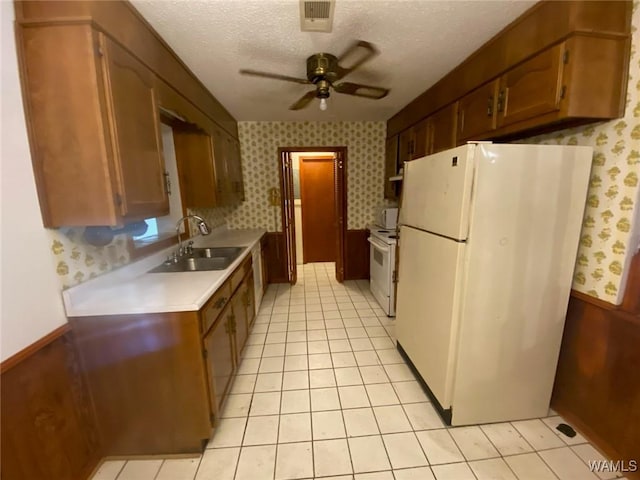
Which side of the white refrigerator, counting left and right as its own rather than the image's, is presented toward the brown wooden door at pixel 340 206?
right

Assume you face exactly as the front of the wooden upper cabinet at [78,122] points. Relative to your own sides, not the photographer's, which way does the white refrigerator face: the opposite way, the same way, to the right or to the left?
the opposite way

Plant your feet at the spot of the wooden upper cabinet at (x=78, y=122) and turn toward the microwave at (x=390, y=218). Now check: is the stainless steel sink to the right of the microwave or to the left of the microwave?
left

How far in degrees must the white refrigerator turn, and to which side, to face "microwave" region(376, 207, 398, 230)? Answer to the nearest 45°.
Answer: approximately 90° to its right

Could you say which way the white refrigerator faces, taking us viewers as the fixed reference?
facing the viewer and to the left of the viewer

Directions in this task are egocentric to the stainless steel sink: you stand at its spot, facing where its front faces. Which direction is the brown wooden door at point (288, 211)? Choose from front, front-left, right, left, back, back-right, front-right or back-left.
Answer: front-left

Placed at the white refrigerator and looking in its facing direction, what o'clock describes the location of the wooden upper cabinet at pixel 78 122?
The wooden upper cabinet is roughly at 12 o'clock from the white refrigerator.

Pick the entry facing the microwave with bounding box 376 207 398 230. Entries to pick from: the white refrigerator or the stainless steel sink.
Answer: the stainless steel sink

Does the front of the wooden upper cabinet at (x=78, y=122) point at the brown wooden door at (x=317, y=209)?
no

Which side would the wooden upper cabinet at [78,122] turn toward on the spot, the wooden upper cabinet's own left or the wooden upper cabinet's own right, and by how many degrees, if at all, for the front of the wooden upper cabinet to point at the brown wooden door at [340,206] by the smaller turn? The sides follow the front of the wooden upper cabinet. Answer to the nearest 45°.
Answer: approximately 90° to the wooden upper cabinet's own left

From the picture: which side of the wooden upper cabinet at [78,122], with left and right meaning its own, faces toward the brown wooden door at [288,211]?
left

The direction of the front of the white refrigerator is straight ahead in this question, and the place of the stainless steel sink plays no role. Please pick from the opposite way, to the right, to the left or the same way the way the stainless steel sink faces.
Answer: the opposite way

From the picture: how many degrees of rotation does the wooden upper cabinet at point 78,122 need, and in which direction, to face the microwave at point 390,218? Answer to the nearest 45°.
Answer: approximately 45° to its left

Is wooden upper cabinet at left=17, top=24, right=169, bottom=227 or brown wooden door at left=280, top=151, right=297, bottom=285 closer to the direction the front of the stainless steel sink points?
the brown wooden door

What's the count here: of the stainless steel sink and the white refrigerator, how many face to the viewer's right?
1

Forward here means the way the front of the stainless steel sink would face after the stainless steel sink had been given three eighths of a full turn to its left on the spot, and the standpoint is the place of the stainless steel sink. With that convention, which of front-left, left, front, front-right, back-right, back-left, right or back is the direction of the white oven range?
back-right

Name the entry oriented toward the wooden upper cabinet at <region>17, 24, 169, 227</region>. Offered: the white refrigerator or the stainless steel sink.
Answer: the white refrigerator

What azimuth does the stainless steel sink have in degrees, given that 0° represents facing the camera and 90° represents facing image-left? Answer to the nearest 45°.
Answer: approximately 270°

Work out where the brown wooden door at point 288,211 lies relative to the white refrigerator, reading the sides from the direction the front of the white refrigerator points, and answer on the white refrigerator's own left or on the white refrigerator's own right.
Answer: on the white refrigerator's own right
